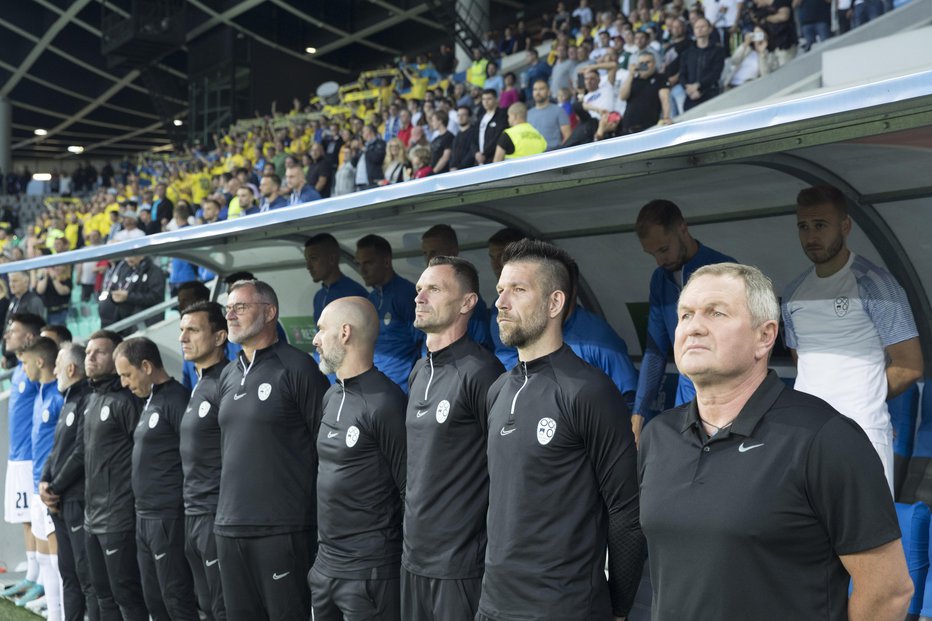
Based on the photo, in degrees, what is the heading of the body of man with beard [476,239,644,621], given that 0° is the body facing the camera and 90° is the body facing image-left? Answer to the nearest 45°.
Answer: approximately 45°

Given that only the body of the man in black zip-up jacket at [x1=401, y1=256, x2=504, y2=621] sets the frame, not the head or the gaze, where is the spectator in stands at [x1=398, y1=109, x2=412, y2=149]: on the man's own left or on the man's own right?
on the man's own right

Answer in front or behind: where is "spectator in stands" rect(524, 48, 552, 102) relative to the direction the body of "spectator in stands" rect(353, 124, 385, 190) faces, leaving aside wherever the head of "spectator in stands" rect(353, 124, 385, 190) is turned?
behind

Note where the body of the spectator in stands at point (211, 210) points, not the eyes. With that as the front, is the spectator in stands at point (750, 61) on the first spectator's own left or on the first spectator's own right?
on the first spectator's own left

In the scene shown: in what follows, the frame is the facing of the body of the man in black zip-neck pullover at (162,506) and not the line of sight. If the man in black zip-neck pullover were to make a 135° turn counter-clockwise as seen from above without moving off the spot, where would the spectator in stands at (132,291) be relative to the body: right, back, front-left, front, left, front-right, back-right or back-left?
left

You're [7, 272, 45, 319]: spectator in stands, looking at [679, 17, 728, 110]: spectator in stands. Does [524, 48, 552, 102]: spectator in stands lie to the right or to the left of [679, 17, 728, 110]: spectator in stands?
left

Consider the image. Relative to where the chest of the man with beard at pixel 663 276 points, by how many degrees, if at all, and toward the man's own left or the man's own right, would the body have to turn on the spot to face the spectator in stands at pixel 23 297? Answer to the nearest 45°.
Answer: approximately 90° to the man's own right

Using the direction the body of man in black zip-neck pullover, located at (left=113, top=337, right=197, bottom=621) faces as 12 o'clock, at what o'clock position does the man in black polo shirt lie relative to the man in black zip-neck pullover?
The man in black polo shirt is roughly at 10 o'clock from the man in black zip-neck pullover.

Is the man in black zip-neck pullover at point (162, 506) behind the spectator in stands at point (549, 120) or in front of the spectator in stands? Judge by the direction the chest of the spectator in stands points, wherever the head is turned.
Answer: in front

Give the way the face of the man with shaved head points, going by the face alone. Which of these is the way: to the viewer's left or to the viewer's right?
to the viewer's left

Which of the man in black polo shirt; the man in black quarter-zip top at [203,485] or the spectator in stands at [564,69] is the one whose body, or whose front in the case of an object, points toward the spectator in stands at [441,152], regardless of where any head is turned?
the spectator in stands at [564,69]

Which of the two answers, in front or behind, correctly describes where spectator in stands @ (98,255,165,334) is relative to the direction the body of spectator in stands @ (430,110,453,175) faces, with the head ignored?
in front
